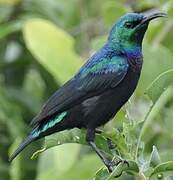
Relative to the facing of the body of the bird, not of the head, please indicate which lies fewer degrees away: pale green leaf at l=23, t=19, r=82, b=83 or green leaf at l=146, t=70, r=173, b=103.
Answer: the green leaf

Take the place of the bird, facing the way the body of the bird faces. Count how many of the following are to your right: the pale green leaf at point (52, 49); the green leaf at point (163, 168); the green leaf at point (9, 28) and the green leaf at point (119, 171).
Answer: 2

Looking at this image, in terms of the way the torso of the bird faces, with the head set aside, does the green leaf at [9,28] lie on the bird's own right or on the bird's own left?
on the bird's own left

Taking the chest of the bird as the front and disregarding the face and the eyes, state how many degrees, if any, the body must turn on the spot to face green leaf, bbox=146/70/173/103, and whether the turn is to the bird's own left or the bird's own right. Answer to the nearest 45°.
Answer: approximately 45° to the bird's own right

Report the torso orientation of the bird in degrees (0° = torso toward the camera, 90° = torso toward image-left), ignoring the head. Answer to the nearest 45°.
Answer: approximately 270°

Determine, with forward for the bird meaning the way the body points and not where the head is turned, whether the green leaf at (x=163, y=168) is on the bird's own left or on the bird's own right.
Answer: on the bird's own right
